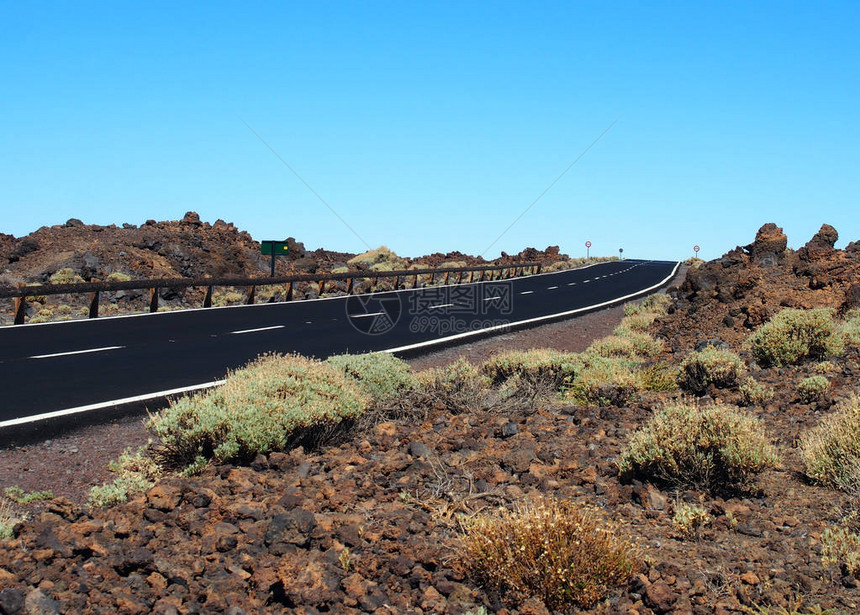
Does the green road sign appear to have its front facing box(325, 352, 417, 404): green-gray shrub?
yes

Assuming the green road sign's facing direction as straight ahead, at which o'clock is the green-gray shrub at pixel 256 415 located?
The green-gray shrub is roughly at 12 o'clock from the green road sign.

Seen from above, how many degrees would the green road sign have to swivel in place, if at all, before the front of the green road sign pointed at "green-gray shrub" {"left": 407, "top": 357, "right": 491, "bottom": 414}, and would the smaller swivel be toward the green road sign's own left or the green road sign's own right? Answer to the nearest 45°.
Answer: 0° — it already faces it

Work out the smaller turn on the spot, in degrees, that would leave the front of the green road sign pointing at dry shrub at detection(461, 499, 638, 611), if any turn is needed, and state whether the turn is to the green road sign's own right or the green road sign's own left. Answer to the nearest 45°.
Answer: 0° — it already faces it

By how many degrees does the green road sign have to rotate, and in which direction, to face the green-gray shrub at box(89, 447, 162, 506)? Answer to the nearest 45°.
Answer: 0° — it already faces it

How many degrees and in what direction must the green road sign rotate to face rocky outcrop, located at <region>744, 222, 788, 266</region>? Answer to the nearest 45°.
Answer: approximately 45° to its left

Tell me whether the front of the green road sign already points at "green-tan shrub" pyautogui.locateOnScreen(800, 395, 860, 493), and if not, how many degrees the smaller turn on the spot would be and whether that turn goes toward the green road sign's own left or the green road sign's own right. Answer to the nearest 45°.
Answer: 0° — it already faces it

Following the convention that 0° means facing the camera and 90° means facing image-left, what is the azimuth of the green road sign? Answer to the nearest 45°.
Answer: approximately 0°

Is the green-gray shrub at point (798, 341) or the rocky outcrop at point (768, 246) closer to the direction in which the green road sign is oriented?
the green-gray shrub
